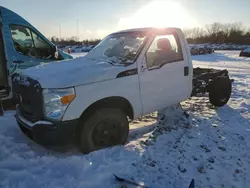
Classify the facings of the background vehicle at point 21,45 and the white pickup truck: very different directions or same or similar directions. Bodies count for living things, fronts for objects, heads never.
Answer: very different directions

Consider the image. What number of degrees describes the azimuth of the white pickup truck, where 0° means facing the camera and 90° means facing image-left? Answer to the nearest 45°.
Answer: approximately 45°

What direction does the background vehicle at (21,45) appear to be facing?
to the viewer's right

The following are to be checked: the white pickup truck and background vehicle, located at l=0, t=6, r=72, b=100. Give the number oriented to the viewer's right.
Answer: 1

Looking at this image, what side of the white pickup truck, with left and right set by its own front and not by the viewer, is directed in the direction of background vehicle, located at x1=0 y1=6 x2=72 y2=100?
right
